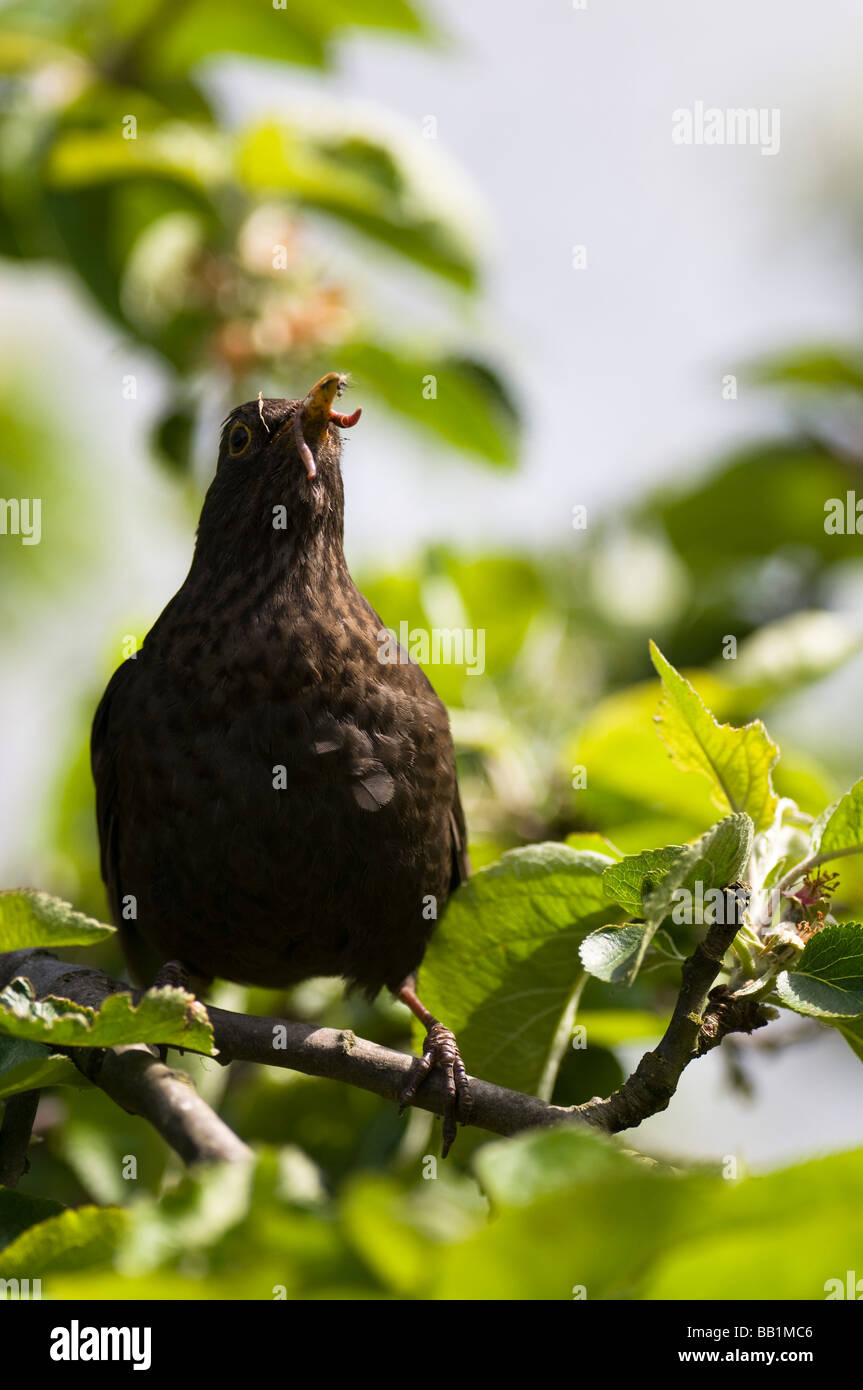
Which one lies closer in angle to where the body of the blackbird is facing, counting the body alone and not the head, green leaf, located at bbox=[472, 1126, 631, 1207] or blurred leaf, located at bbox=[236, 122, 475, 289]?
the green leaf

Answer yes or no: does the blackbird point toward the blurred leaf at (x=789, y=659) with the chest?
no

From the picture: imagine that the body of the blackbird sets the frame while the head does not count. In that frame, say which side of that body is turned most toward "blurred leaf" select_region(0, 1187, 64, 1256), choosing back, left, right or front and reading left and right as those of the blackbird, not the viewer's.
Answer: front

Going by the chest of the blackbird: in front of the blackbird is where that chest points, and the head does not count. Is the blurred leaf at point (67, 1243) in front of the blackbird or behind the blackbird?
in front

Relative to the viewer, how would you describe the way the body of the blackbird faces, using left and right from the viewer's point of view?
facing the viewer

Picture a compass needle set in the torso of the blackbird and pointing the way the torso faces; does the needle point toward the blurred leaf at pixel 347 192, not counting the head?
no

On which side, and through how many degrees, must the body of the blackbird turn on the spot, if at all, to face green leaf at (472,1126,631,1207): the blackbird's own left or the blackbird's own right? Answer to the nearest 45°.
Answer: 0° — it already faces it

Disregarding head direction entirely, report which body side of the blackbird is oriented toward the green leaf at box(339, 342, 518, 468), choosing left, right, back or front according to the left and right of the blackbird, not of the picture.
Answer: back
